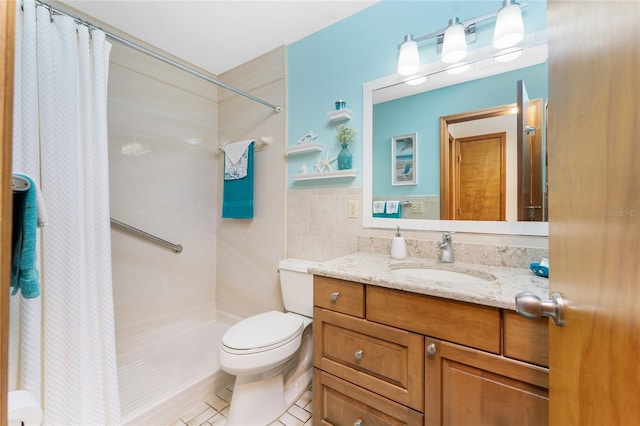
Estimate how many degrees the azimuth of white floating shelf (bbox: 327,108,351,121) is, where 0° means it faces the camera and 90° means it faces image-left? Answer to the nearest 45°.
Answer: approximately 45°

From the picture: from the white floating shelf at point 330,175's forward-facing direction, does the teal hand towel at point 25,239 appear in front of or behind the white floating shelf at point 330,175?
in front

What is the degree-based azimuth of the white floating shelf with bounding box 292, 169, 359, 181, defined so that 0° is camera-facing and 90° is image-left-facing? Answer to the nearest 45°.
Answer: approximately 45°

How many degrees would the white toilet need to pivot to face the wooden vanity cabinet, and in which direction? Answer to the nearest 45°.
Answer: approximately 90° to its left

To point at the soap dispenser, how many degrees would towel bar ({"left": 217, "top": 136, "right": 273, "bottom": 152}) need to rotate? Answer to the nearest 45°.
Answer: approximately 90° to its left

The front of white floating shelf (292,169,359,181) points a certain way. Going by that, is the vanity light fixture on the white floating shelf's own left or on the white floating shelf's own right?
on the white floating shelf's own left

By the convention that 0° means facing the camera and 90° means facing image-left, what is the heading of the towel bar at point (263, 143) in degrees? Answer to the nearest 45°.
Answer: approximately 45°

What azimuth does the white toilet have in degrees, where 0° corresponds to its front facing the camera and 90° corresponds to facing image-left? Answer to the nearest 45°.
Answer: approximately 45°
